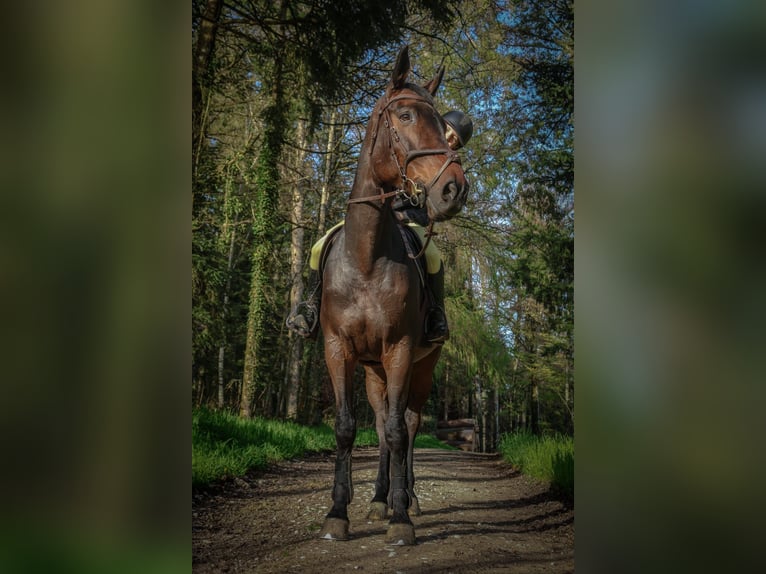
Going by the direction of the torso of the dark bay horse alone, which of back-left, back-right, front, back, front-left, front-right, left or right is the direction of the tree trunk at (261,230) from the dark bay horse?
back-right

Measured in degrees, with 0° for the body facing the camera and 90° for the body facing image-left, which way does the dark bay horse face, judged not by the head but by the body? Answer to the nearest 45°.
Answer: approximately 0°

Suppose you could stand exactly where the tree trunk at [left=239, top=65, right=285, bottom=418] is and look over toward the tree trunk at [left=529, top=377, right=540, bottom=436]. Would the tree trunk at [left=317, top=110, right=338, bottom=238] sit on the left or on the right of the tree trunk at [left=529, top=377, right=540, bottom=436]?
left

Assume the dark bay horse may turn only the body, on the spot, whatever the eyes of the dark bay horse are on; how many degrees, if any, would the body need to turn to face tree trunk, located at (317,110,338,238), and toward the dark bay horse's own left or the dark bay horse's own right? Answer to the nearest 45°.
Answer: approximately 180°

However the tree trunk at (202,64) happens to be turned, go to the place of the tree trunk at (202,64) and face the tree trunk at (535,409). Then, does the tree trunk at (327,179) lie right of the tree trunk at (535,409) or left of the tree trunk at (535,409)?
left

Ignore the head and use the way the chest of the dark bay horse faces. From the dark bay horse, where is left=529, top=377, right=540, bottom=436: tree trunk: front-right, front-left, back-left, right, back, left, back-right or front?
back-left
